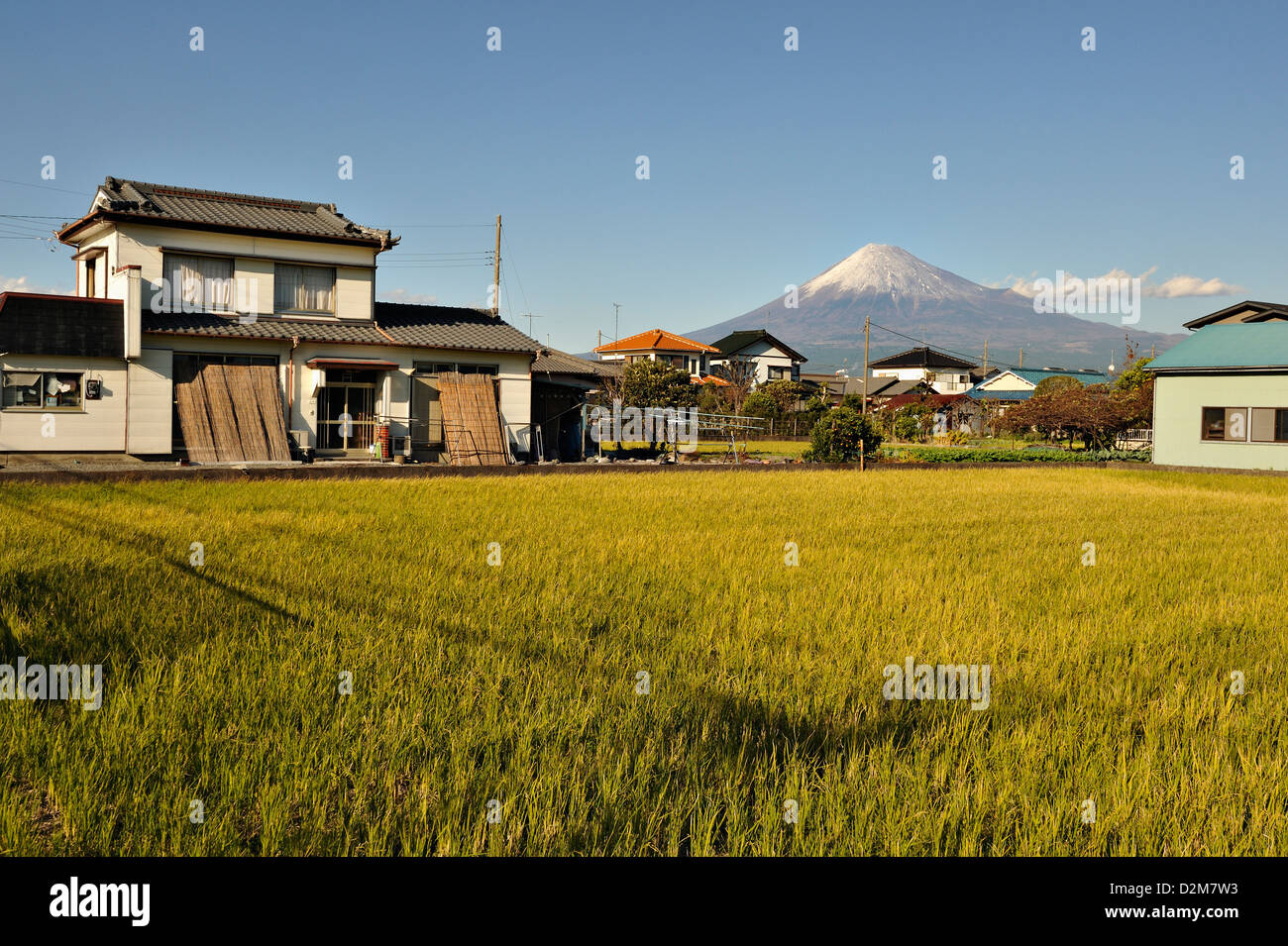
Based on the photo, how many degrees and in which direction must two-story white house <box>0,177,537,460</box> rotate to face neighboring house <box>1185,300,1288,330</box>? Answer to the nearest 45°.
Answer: approximately 90° to its left

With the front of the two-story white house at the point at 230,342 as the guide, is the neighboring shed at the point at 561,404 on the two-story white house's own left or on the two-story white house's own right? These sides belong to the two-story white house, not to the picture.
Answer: on the two-story white house's own left

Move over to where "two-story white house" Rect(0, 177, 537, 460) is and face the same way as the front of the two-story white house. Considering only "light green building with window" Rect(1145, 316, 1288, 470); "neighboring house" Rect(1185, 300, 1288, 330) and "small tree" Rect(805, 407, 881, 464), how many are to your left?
3

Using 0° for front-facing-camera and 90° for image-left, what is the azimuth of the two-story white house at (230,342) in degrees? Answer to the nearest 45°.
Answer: approximately 0°

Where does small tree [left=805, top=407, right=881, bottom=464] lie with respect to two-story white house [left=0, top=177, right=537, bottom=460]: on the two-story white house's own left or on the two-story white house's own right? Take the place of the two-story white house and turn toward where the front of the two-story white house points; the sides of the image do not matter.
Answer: on the two-story white house's own left

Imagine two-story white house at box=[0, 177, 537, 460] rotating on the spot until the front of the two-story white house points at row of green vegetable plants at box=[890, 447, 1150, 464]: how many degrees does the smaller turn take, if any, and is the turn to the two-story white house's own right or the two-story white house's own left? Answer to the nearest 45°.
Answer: approximately 90° to the two-story white house's own left
